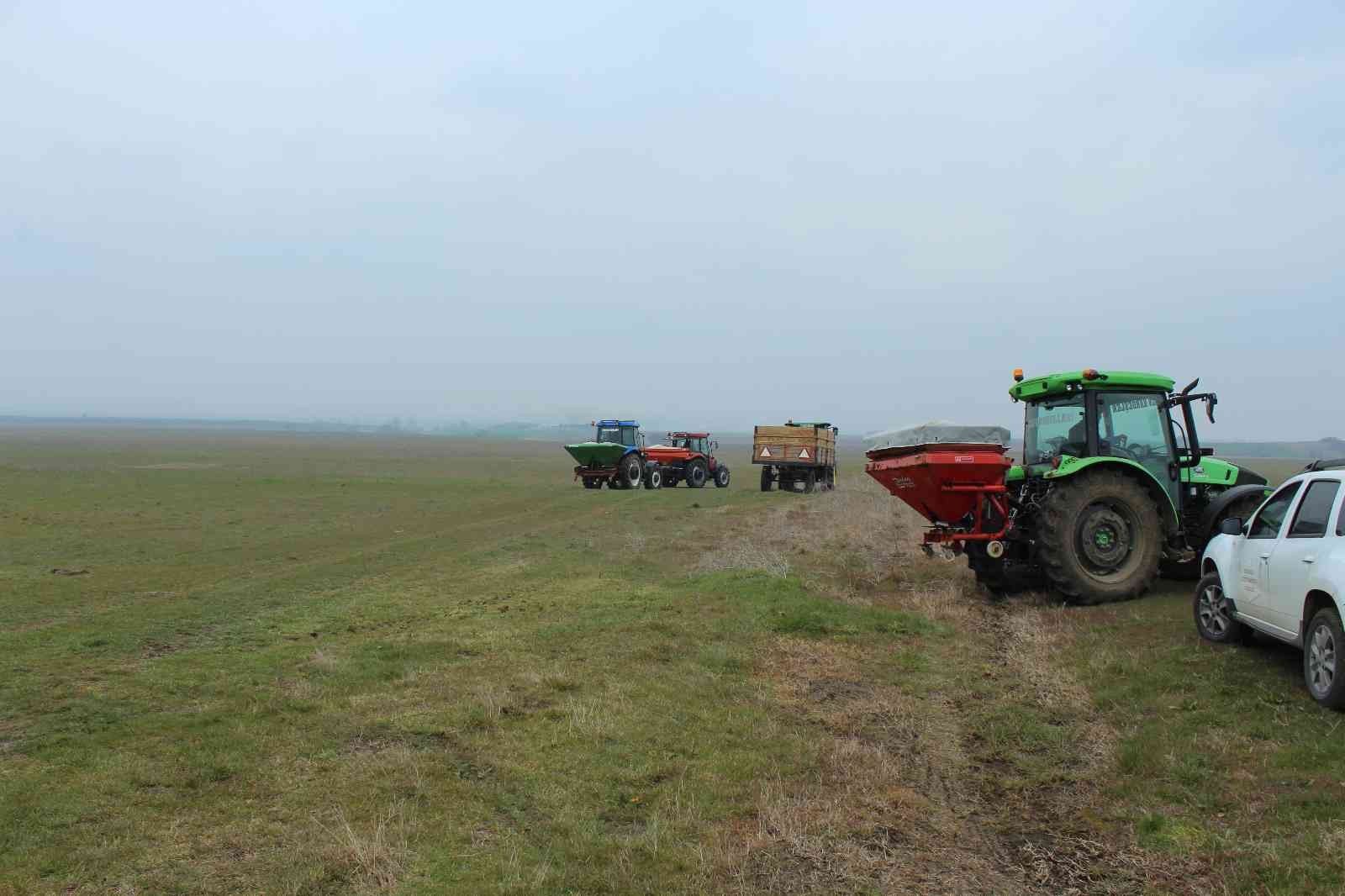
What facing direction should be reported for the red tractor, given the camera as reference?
facing away from the viewer and to the right of the viewer

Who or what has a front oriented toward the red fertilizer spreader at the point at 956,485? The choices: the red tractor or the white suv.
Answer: the white suv

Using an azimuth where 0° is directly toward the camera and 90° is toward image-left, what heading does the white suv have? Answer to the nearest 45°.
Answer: approximately 135°

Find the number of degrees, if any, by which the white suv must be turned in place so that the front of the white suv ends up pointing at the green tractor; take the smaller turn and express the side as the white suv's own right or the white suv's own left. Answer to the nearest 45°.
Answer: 0° — it already faces it

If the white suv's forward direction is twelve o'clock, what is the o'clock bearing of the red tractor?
The red tractor is roughly at 12 o'clock from the white suv.

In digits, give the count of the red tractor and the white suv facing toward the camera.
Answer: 0

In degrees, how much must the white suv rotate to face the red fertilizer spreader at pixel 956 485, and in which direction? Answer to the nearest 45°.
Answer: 0° — it already faces it

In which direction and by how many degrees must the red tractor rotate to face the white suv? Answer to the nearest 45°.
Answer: approximately 135° to its right

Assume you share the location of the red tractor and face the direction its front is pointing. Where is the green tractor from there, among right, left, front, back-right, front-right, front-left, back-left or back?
back-right
